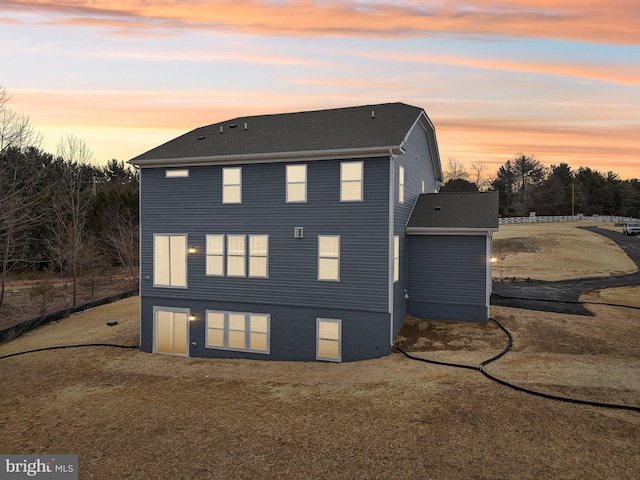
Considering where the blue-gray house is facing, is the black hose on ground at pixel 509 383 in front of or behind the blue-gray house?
behind

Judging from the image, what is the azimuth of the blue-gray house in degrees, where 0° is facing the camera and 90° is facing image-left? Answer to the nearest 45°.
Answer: approximately 180°

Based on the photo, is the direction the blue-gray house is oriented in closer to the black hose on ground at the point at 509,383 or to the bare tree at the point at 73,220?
the bare tree
